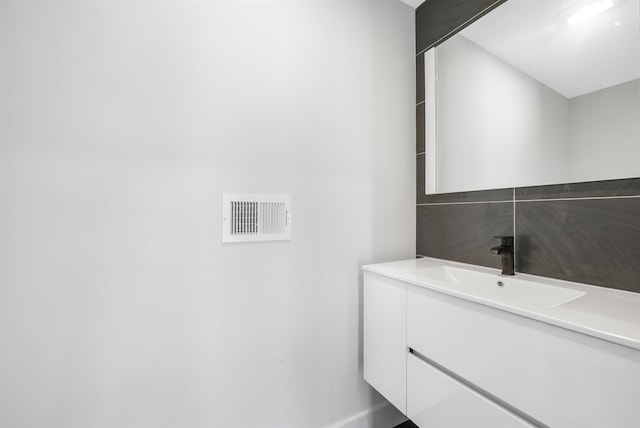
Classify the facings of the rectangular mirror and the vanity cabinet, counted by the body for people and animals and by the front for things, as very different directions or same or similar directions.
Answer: same or similar directions

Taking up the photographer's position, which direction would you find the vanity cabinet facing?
facing the viewer and to the left of the viewer

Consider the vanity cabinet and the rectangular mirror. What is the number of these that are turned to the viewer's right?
0
